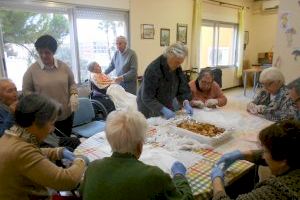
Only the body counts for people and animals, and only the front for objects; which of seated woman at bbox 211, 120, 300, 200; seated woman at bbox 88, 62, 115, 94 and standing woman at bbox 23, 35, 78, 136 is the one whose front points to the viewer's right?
seated woman at bbox 88, 62, 115, 94

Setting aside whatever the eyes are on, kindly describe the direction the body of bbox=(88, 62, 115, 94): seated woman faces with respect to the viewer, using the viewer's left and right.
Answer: facing to the right of the viewer

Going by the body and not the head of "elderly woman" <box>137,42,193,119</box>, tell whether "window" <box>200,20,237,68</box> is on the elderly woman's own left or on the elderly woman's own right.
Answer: on the elderly woman's own left

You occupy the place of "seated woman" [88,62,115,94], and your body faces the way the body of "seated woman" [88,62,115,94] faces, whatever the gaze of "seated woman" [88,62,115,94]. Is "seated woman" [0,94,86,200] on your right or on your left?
on your right

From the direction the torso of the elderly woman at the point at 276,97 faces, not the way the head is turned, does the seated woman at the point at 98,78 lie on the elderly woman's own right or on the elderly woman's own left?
on the elderly woman's own right

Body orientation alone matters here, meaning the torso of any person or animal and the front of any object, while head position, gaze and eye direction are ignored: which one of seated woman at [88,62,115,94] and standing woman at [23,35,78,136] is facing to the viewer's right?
the seated woman

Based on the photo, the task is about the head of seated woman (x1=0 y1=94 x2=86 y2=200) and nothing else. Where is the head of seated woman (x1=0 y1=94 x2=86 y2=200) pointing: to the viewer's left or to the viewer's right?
to the viewer's right

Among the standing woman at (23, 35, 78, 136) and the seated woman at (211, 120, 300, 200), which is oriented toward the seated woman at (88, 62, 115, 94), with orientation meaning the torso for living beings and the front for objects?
the seated woman at (211, 120, 300, 200)

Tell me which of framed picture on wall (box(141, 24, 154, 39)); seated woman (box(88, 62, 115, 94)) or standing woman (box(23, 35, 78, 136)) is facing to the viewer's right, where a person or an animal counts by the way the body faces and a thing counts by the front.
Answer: the seated woman

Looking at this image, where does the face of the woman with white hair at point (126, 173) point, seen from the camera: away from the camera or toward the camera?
away from the camera

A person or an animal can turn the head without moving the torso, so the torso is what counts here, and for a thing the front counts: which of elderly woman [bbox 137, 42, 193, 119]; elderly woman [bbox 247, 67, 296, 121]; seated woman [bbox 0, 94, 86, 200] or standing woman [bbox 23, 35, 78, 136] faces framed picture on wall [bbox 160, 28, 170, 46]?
the seated woman
